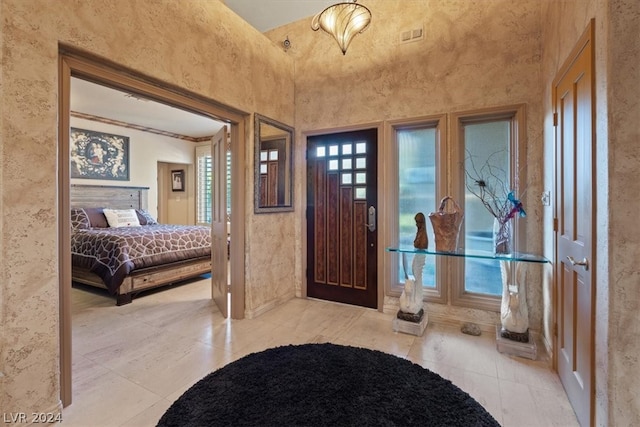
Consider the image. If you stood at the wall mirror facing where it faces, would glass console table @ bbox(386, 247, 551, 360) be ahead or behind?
ahead

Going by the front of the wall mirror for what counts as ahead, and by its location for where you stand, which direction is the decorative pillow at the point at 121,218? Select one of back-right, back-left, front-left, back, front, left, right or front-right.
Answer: back

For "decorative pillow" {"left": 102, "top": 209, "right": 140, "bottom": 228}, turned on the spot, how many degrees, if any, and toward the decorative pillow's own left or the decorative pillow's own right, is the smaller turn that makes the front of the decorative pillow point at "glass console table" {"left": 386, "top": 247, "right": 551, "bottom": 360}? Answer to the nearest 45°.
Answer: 0° — it already faces it

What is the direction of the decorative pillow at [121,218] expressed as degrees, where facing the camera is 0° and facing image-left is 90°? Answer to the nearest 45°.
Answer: approximately 315°

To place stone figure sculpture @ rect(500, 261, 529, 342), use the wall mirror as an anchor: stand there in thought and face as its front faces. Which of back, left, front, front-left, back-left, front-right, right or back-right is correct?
front

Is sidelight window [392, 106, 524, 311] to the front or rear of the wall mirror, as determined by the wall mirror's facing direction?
to the front

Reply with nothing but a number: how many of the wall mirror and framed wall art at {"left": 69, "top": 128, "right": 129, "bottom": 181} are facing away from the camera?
0

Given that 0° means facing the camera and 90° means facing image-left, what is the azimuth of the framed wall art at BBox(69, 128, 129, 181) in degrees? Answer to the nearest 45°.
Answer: approximately 315°
